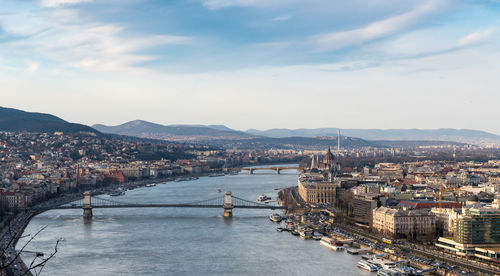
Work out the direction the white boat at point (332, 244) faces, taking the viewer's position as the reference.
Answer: facing away from the viewer and to the left of the viewer

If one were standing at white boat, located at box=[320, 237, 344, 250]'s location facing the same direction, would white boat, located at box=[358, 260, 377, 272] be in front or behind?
behind

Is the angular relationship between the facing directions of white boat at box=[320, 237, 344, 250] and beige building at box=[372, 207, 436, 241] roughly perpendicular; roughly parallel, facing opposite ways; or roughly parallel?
roughly perpendicular

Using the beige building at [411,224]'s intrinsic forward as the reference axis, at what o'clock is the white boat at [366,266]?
The white boat is roughly at 11 o'clock from the beige building.

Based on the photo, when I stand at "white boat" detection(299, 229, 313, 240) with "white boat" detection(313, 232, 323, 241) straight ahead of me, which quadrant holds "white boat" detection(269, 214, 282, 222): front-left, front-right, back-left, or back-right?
back-left

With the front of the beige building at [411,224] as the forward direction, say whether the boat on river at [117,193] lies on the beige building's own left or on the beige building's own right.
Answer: on the beige building's own right

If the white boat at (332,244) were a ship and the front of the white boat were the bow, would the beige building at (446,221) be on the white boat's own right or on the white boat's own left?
on the white boat's own right

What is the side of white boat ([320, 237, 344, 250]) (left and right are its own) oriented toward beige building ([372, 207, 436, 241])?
right

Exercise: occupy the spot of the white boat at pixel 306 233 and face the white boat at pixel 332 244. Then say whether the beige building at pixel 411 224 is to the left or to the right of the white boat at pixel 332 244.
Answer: left

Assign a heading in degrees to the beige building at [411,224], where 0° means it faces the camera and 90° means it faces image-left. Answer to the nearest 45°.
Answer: approximately 45°
